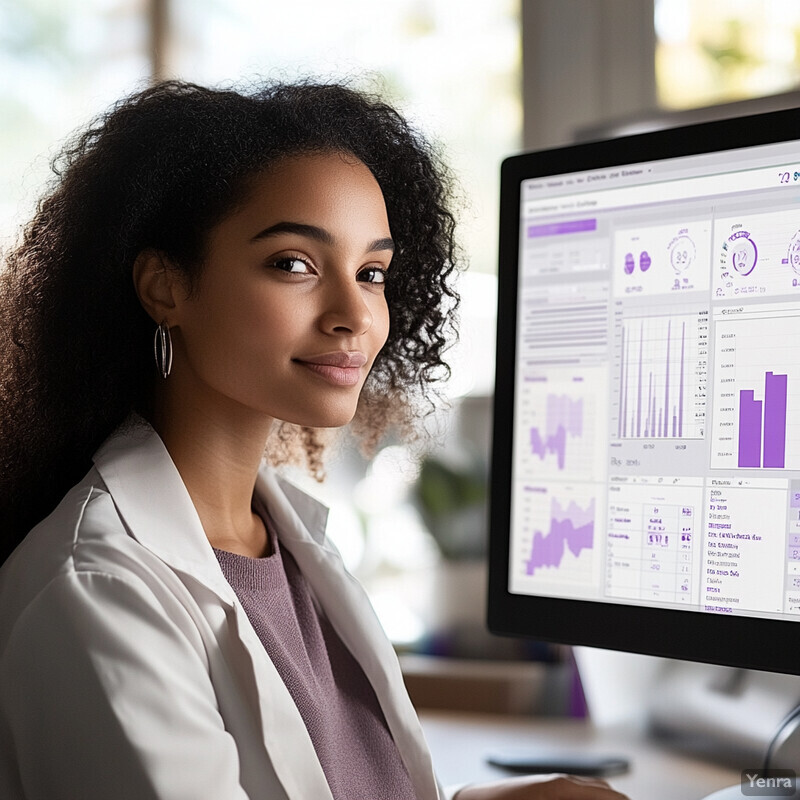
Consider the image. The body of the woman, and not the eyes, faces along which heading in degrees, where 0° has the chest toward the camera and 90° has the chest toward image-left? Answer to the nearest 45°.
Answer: approximately 315°

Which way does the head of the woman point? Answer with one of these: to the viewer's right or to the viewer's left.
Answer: to the viewer's right

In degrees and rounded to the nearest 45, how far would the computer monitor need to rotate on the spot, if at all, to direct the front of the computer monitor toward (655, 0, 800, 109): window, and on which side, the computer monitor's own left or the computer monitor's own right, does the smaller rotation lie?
approximately 135° to the computer monitor's own right

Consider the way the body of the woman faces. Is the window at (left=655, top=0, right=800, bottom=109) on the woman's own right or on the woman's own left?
on the woman's own left

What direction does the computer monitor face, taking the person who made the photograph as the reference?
facing the viewer and to the left of the viewer

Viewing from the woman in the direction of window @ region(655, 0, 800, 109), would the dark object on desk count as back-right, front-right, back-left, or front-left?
front-right

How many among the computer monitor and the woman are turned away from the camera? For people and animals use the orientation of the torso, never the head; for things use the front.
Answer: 0
